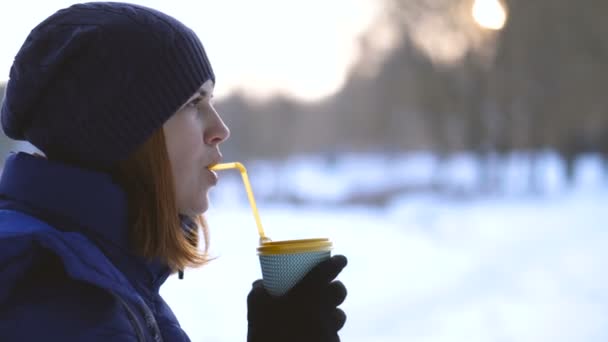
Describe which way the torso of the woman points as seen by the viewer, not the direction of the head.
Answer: to the viewer's right

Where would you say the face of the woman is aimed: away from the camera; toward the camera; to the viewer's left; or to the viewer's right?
to the viewer's right
